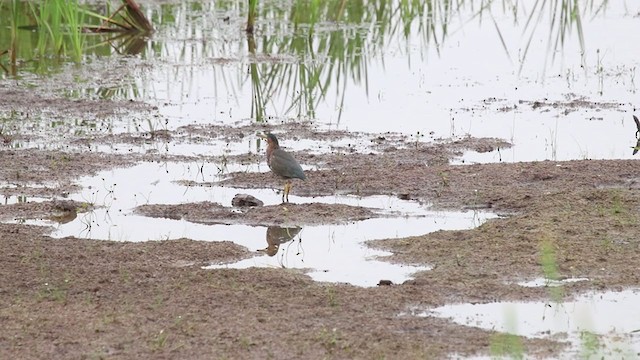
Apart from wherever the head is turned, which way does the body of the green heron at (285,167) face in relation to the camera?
to the viewer's left

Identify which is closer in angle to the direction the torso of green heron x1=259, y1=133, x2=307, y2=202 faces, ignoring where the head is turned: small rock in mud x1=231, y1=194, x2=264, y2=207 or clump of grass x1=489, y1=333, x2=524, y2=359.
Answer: the small rock in mud

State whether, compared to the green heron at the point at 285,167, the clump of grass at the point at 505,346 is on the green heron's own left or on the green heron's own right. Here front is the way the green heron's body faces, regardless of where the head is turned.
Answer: on the green heron's own left

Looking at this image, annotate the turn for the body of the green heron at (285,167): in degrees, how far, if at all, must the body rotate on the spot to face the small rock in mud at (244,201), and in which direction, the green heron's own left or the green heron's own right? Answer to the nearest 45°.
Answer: approximately 45° to the green heron's own left
